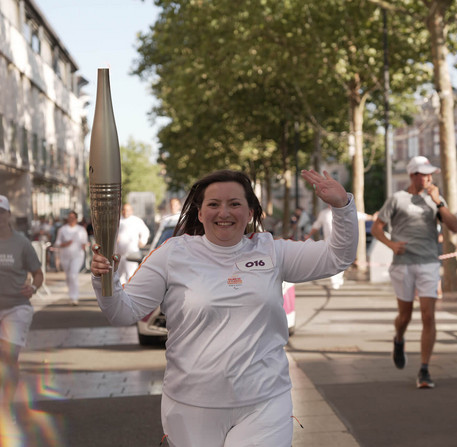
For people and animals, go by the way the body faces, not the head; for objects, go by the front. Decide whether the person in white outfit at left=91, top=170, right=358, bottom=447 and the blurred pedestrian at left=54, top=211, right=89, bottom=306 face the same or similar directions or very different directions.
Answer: same or similar directions

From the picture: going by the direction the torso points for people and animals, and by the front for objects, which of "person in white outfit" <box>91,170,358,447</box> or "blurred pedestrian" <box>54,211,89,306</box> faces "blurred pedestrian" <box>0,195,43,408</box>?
"blurred pedestrian" <box>54,211,89,306</box>

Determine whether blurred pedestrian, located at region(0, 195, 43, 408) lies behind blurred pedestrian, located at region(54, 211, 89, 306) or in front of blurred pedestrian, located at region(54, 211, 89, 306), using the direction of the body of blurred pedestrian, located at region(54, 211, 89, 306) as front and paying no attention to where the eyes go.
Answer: in front

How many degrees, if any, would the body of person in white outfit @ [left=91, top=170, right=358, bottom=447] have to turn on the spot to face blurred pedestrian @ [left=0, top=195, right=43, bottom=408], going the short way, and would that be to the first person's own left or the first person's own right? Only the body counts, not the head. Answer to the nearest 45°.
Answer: approximately 135° to the first person's own right

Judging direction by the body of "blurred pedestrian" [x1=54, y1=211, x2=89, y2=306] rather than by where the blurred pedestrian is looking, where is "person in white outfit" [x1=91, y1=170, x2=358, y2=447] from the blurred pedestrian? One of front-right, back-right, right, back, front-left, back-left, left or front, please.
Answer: front

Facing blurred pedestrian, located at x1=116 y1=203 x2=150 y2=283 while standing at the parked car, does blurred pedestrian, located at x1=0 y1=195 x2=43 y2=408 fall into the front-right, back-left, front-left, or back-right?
back-left

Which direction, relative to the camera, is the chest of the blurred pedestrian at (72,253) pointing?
toward the camera

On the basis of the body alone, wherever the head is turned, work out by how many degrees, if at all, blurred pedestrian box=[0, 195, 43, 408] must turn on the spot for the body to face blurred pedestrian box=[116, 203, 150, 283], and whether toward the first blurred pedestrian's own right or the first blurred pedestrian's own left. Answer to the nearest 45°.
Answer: approximately 180°

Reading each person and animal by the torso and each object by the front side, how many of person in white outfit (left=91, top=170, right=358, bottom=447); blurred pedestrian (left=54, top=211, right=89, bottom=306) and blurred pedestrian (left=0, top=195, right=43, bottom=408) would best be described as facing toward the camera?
3

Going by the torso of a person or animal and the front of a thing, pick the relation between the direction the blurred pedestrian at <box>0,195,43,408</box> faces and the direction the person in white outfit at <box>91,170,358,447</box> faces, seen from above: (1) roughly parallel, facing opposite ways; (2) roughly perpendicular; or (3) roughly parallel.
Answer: roughly parallel
